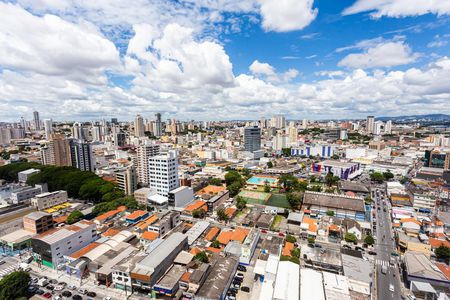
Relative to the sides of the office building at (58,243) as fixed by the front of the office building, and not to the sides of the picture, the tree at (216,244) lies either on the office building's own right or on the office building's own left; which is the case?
on the office building's own left

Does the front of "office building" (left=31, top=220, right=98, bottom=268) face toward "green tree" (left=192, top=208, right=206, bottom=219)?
no

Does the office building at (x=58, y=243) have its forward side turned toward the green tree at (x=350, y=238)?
no

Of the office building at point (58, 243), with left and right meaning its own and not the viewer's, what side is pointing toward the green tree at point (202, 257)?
left

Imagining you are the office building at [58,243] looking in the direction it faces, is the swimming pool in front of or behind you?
behind

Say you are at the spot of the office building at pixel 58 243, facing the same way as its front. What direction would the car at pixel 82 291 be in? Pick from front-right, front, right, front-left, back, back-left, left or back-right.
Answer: front-left

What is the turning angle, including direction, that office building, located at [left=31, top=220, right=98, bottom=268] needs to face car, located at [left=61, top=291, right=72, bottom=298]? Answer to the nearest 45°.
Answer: approximately 45° to its left

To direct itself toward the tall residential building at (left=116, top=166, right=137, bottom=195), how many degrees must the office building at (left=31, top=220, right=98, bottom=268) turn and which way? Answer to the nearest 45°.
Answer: approximately 180°

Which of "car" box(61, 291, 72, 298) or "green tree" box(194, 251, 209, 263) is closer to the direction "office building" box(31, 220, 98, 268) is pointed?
the car

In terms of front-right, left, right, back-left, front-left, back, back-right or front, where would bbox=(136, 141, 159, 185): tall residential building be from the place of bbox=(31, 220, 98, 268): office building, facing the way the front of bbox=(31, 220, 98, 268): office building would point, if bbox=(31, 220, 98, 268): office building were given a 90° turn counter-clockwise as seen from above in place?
left

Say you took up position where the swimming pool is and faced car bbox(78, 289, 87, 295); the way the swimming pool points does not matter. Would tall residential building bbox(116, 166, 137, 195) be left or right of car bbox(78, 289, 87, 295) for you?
right

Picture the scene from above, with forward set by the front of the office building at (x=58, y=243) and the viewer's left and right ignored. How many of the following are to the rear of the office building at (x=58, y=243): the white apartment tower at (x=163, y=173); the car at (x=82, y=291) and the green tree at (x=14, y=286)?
1

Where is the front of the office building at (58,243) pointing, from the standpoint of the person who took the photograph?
facing the viewer and to the left of the viewer

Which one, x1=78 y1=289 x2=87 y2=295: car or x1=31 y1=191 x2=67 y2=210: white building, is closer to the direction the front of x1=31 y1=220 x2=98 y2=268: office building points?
the car

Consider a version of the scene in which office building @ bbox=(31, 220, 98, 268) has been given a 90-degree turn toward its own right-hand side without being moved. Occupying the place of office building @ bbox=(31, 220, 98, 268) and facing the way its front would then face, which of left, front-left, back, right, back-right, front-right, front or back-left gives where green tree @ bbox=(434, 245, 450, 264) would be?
back
